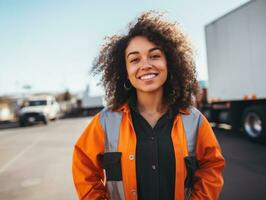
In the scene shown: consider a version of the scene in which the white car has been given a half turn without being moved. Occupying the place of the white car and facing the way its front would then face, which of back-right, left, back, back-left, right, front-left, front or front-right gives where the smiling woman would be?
back-right

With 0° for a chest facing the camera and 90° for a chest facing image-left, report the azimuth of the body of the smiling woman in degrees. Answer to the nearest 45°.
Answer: approximately 0°

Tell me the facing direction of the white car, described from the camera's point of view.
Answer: facing the viewer and to the left of the viewer
